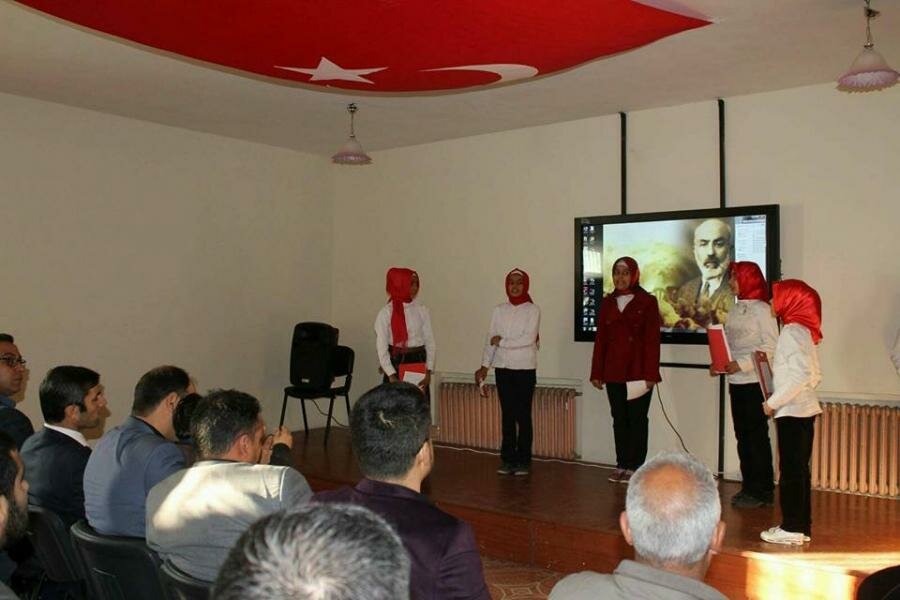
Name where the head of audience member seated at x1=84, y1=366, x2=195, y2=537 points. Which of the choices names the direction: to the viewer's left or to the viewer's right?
to the viewer's right

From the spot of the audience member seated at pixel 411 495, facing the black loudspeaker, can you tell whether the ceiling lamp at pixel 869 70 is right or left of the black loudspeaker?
right

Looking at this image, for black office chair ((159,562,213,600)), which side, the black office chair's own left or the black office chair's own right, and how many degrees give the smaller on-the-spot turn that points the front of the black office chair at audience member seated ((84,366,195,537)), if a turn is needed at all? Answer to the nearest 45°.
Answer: approximately 45° to the black office chair's own left

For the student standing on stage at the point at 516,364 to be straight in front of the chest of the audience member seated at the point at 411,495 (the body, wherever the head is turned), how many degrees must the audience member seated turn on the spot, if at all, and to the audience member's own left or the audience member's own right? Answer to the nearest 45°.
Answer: approximately 45° to the audience member's own left

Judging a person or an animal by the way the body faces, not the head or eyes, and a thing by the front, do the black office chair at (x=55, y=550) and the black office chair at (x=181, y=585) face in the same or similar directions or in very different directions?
same or similar directions

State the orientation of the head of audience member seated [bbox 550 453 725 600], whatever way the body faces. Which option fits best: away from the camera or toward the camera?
away from the camera

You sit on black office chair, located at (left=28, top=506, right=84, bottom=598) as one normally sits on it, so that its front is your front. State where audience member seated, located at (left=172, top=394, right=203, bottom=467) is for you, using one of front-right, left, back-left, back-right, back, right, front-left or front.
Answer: front

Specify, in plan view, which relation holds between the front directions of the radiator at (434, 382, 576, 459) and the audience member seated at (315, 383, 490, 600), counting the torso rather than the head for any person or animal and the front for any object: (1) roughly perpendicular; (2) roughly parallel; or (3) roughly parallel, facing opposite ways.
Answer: roughly parallel, facing opposite ways

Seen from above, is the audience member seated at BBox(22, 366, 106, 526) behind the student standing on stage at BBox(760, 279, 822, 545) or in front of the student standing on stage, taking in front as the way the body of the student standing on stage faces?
in front

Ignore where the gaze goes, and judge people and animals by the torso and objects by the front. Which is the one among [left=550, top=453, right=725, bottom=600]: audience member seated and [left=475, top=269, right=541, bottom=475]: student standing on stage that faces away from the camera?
the audience member seated

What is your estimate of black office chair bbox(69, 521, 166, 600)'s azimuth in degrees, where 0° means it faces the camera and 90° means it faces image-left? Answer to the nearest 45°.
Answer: approximately 225°

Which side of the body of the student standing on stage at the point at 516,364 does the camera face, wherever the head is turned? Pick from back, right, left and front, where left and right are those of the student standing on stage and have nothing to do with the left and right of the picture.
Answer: front

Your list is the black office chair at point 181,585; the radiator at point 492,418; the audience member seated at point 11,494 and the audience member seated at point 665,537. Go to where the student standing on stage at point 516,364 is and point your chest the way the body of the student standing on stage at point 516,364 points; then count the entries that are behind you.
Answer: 1

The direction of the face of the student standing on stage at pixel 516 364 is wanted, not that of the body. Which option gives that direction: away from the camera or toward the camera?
toward the camera

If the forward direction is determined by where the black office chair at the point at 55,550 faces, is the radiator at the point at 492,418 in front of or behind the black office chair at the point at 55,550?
in front

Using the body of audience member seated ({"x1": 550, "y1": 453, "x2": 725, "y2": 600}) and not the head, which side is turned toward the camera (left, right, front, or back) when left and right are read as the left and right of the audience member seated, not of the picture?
back

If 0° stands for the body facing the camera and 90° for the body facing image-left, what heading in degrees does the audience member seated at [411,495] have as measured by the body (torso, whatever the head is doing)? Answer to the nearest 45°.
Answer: approximately 225°

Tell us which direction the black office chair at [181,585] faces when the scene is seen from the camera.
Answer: facing away from the viewer and to the right of the viewer

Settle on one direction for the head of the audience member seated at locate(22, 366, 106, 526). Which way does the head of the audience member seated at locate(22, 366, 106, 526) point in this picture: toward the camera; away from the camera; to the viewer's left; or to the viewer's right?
to the viewer's right
